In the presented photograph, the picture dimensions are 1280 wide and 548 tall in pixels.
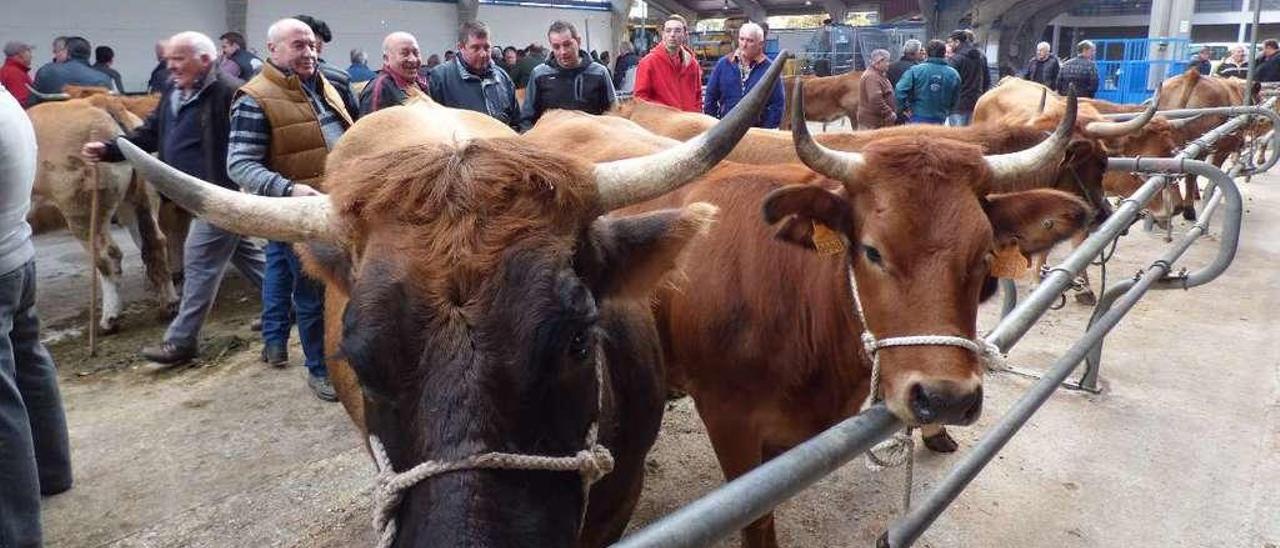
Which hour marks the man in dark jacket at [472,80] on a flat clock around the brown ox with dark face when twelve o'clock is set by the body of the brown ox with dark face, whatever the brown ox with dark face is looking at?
The man in dark jacket is roughly at 6 o'clock from the brown ox with dark face.

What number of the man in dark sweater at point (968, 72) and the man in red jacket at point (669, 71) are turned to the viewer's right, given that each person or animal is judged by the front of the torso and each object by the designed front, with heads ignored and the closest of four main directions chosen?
0

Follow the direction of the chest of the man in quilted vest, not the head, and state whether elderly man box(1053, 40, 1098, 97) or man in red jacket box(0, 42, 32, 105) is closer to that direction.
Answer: the elderly man

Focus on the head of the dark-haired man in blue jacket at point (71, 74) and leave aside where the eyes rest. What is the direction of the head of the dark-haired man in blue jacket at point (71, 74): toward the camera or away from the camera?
away from the camera

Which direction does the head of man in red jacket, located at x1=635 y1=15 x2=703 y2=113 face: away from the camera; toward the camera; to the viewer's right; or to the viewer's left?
toward the camera

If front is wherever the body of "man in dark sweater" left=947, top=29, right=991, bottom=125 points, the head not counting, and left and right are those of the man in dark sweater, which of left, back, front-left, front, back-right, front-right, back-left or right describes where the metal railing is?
left

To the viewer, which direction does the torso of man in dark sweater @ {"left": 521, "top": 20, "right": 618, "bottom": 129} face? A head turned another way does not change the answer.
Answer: toward the camera

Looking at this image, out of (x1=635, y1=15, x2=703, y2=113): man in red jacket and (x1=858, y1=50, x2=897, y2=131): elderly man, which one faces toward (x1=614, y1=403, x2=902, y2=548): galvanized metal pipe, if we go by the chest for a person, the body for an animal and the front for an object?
the man in red jacket

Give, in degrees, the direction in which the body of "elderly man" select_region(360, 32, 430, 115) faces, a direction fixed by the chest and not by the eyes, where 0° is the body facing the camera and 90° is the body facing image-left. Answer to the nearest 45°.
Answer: approximately 315°

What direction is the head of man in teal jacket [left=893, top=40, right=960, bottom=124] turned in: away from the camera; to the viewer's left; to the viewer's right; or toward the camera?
away from the camera

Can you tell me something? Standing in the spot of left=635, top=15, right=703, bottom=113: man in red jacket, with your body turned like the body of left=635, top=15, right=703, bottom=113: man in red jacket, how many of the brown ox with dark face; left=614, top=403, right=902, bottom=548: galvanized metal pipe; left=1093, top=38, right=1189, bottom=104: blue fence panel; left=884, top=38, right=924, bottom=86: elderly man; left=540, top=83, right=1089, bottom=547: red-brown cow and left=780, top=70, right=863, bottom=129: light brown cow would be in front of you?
3

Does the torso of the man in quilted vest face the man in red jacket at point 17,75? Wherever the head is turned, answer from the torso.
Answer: no

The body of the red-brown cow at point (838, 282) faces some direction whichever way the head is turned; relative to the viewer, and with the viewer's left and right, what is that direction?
facing the viewer and to the right of the viewer
